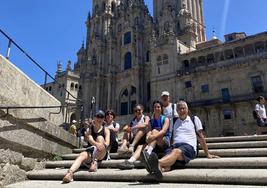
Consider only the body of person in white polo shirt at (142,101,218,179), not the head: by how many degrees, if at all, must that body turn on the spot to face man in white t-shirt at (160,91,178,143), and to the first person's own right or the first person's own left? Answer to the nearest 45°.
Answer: approximately 135° to the first person's own right

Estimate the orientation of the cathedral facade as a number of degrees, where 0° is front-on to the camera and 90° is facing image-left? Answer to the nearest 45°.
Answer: approximately 45°

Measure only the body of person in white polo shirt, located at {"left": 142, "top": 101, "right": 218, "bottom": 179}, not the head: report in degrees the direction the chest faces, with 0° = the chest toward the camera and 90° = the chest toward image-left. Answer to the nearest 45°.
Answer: approximately 45°

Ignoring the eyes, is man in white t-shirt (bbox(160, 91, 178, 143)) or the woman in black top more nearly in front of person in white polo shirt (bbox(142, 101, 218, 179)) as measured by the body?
the woman in black top

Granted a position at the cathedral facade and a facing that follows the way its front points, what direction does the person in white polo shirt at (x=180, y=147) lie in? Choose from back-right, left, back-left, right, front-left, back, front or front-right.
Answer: front-left

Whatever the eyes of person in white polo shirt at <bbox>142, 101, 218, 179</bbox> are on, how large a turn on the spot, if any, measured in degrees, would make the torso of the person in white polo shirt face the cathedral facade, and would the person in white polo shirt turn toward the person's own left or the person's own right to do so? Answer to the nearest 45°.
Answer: approximately 135° to the person's own right

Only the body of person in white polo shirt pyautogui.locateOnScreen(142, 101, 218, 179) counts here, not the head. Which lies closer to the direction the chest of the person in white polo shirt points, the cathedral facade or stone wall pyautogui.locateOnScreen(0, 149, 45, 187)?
the stone wall

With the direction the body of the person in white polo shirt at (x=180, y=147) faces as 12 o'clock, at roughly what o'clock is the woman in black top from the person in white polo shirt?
The woman in black top is roughly at 2 o'clock from the person in white polo shirt.

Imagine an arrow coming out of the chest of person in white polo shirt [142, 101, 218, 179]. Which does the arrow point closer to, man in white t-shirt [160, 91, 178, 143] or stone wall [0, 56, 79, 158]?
the stone wall

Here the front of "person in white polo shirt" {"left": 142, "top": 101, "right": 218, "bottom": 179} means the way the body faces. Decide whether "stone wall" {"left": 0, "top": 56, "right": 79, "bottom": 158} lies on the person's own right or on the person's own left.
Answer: on the person's own right
